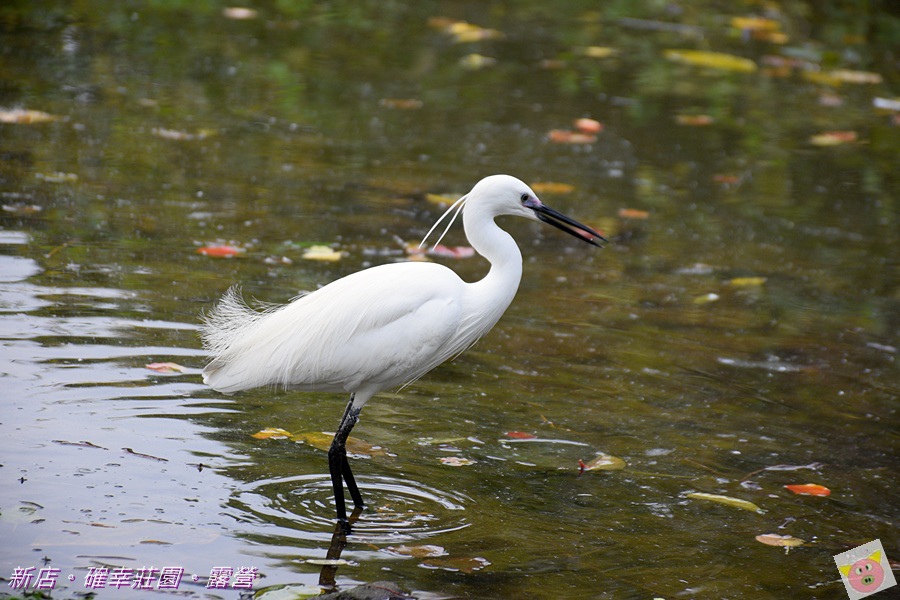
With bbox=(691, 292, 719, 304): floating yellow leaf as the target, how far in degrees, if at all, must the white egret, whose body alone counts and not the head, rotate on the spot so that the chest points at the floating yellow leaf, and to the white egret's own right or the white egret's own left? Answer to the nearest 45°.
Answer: approximately 45° to the white egret's own left

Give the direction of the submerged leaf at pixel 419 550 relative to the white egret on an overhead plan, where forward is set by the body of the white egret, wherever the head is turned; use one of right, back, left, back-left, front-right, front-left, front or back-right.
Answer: right

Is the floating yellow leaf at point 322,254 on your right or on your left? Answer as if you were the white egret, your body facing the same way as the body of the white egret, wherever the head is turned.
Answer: on your left

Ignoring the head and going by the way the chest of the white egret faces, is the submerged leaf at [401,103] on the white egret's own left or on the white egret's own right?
on the white egret's own left

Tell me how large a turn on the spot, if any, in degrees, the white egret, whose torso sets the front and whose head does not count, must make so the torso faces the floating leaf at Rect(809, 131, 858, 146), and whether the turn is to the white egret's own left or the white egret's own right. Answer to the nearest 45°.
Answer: approximately 45° to the white egret's own left

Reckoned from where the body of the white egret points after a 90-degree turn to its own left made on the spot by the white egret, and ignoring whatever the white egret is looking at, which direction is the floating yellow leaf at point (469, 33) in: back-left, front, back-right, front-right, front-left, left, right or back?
front

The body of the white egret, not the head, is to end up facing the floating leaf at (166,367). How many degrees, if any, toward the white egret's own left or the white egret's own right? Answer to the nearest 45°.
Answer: approximately 135° to the white egret's own left

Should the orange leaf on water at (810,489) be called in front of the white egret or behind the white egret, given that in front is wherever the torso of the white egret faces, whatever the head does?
in front

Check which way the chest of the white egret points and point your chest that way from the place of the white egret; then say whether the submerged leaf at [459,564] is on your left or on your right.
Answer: on your right

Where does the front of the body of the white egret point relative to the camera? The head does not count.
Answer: to the viewer's right

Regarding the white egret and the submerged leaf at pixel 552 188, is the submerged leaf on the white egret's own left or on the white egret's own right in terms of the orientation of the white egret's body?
on the white egret's own left

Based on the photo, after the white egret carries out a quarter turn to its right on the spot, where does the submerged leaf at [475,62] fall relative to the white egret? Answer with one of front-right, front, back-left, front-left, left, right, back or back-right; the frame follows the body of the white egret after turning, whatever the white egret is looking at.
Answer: back

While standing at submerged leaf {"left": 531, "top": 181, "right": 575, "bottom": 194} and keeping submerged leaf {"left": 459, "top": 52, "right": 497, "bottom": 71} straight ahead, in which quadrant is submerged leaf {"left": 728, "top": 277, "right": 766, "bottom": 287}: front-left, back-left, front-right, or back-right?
back-right
